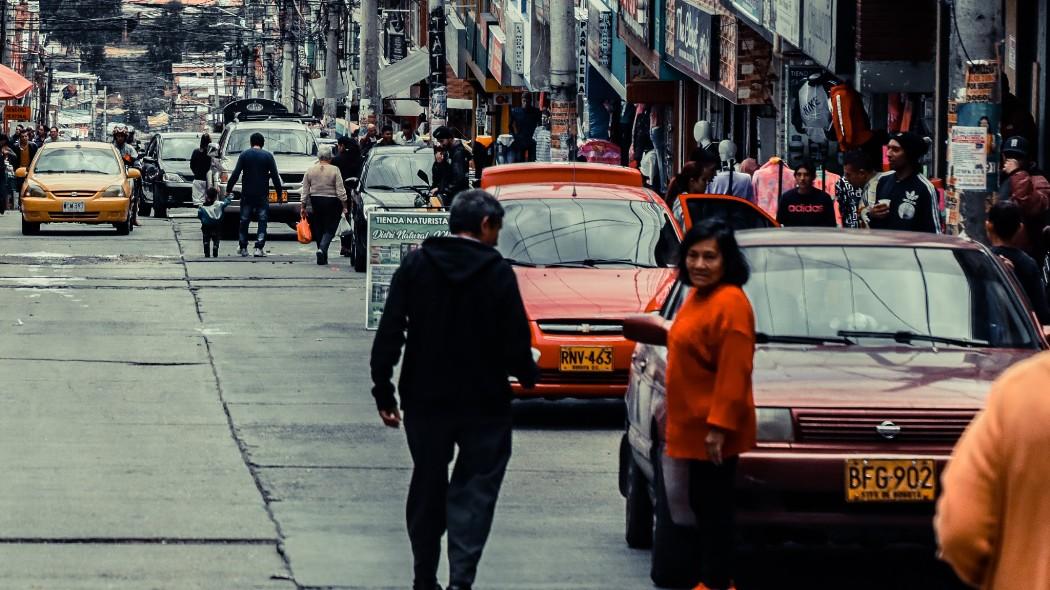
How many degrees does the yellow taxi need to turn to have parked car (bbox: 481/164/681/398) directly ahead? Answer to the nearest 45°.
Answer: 0° — it already faces it

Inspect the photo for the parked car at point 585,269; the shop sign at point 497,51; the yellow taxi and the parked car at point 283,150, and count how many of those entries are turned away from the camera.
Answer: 0

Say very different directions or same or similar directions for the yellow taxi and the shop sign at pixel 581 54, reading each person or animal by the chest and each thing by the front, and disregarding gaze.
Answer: same or similar directions

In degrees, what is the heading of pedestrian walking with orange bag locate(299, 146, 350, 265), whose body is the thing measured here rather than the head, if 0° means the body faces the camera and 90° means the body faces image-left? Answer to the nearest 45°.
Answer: approximately 180°

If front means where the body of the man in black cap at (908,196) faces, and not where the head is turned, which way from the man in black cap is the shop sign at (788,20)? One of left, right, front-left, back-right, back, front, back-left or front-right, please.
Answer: back-right

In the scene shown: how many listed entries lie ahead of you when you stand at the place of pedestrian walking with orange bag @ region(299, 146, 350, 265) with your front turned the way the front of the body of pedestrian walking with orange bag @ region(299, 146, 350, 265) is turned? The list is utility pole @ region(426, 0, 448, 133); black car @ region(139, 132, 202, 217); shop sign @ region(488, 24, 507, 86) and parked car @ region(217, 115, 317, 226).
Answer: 4

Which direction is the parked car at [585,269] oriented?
toward the camera

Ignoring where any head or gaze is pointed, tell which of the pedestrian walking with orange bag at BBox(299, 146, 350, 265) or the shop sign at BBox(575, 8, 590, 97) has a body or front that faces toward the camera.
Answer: the shop sign

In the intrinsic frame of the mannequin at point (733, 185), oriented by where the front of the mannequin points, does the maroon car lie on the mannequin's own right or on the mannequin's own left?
on the mannequin's own left

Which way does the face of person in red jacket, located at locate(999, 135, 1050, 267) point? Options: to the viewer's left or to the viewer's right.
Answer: to the viewer's left

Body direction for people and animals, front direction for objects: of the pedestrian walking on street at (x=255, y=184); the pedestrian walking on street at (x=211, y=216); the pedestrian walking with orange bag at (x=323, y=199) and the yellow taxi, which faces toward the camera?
the yellow taxi

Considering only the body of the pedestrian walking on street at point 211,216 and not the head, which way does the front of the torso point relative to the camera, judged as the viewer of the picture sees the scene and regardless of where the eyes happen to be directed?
away from the camera

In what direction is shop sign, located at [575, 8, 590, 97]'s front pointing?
toward the camera

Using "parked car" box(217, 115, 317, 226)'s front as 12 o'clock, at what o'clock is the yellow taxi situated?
The yellow taxi is roughly at 2 o'clock from the parked car.

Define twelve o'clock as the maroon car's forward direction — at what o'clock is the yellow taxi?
The yellow taxi is roughly at 5 o'clock from the maroon car.

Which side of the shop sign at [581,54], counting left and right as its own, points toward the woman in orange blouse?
front

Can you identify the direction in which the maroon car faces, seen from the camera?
facing the viewer

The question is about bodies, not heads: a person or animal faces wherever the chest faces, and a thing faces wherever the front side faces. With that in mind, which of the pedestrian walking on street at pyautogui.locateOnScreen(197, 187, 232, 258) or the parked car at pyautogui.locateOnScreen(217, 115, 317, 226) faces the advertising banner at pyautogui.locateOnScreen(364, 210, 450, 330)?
the parked car

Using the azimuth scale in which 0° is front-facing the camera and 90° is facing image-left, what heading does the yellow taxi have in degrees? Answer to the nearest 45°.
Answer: approximately 0°

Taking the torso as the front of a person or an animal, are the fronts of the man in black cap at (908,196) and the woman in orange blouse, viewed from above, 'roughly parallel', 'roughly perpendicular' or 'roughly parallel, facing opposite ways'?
roughly parallel

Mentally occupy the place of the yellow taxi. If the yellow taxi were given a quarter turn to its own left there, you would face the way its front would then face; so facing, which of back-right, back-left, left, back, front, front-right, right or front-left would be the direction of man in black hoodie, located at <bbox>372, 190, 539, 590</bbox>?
right
